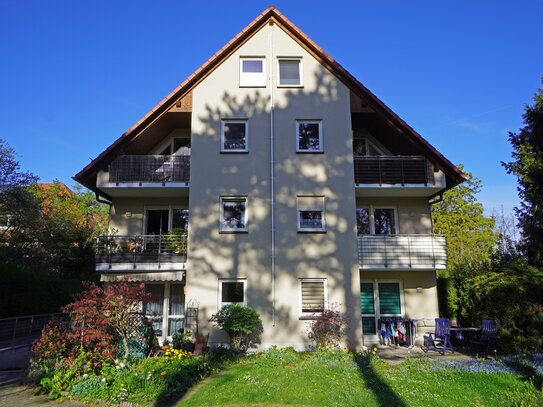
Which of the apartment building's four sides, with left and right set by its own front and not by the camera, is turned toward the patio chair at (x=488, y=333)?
left

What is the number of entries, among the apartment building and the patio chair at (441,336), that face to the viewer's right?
0

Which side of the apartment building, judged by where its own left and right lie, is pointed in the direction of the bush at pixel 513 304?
left

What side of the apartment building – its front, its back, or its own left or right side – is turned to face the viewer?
front

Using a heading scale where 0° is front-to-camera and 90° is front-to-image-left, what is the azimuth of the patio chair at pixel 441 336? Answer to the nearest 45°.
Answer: approximately 45°

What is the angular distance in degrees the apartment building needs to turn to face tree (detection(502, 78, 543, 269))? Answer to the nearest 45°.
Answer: approximately 90° to its left

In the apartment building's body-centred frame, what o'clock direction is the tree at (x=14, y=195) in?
The tree is roughly at 4 o'clock from the apartment building.
